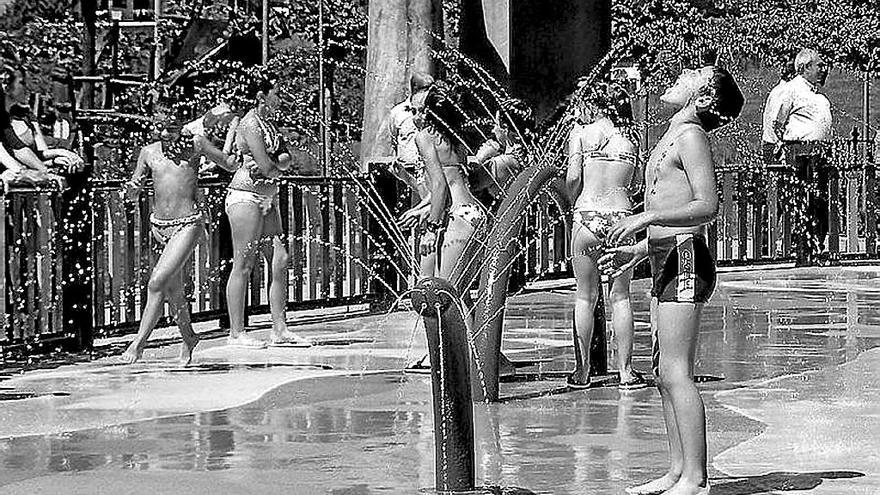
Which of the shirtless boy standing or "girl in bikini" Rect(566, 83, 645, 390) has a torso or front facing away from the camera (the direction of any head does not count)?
the girl in bikini

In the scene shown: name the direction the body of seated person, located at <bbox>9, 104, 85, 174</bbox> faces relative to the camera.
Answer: to the viewer's right

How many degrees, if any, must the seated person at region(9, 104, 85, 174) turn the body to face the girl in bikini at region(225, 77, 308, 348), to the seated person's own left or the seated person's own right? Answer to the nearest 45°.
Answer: approximately 45° to the seated person's own right

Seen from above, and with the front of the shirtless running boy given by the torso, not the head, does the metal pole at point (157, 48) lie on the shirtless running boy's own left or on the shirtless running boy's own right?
on the shirtless running boy's own right

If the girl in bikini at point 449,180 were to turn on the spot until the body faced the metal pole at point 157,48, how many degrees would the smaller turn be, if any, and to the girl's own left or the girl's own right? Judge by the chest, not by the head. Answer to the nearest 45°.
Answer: approximately 45° to the girl's own right

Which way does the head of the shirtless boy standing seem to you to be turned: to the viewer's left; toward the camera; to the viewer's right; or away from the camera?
to the viewer's left

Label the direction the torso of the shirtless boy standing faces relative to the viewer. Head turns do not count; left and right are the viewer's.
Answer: facing to the left of the viewer

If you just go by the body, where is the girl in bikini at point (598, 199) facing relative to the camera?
away from the camera

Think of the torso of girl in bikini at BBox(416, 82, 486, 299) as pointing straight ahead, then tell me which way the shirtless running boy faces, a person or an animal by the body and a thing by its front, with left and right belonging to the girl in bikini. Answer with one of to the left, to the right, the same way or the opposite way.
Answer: to the left
